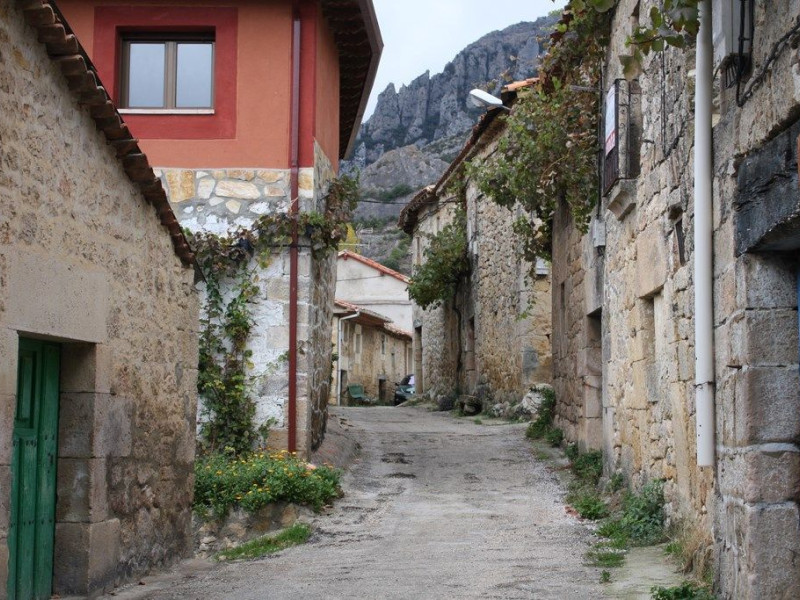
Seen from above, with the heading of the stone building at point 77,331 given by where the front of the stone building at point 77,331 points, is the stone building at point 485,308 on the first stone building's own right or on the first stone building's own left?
on the first stone building's own left

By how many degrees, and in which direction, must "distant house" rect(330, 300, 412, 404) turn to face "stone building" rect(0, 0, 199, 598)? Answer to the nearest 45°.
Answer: approximately 45° to its right

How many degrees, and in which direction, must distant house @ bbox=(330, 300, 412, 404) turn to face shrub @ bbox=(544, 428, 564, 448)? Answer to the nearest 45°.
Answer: approximately 45° to its right

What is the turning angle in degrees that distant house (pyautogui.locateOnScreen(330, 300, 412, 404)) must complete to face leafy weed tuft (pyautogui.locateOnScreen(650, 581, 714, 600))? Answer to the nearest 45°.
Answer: approximately 45° to its right

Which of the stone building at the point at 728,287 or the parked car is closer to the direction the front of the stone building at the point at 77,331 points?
the stone building

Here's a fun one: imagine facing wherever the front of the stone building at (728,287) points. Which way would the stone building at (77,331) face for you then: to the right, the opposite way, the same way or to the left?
the opposite way

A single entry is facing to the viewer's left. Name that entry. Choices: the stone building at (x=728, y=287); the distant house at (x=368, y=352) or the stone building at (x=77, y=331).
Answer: the stone building at (x=728, y=287)

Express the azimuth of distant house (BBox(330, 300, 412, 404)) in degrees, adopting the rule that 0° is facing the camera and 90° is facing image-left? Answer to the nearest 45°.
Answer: approximately 315°

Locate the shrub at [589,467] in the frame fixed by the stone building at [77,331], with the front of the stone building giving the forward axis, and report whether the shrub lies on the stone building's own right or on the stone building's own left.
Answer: on the stone building's own left

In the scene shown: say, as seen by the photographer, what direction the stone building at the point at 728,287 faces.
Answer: facing to the left of the viewer

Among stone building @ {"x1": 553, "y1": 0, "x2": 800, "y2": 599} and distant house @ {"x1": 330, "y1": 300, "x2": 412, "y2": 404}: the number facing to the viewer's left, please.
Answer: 1

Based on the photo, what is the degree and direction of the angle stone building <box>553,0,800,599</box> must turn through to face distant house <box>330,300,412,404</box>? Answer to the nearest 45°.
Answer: approximately 90° to its right

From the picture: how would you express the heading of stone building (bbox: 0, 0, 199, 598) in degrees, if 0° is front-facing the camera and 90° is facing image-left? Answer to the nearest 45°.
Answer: approximately 315°

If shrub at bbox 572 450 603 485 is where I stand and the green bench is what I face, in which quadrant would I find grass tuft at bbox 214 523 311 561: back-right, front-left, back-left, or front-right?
back-left
